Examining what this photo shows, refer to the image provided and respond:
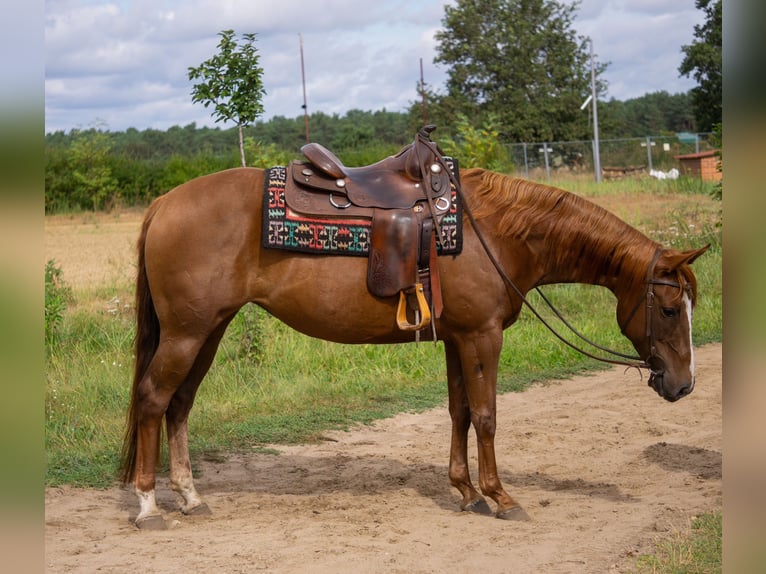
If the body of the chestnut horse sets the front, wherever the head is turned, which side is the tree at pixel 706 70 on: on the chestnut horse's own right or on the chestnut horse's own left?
on the chestnut horse's own left

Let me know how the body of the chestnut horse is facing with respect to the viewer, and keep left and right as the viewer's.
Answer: facing to the right of the viewer

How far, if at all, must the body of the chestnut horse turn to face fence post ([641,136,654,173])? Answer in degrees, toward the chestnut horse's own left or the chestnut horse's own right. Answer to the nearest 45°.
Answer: approximately 90° to the chestnut horse's own left

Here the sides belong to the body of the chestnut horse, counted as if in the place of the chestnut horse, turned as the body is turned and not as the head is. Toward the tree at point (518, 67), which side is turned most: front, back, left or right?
left

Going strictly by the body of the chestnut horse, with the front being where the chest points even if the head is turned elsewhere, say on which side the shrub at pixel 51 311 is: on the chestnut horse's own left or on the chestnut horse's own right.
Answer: on the chestnut horse's own left
